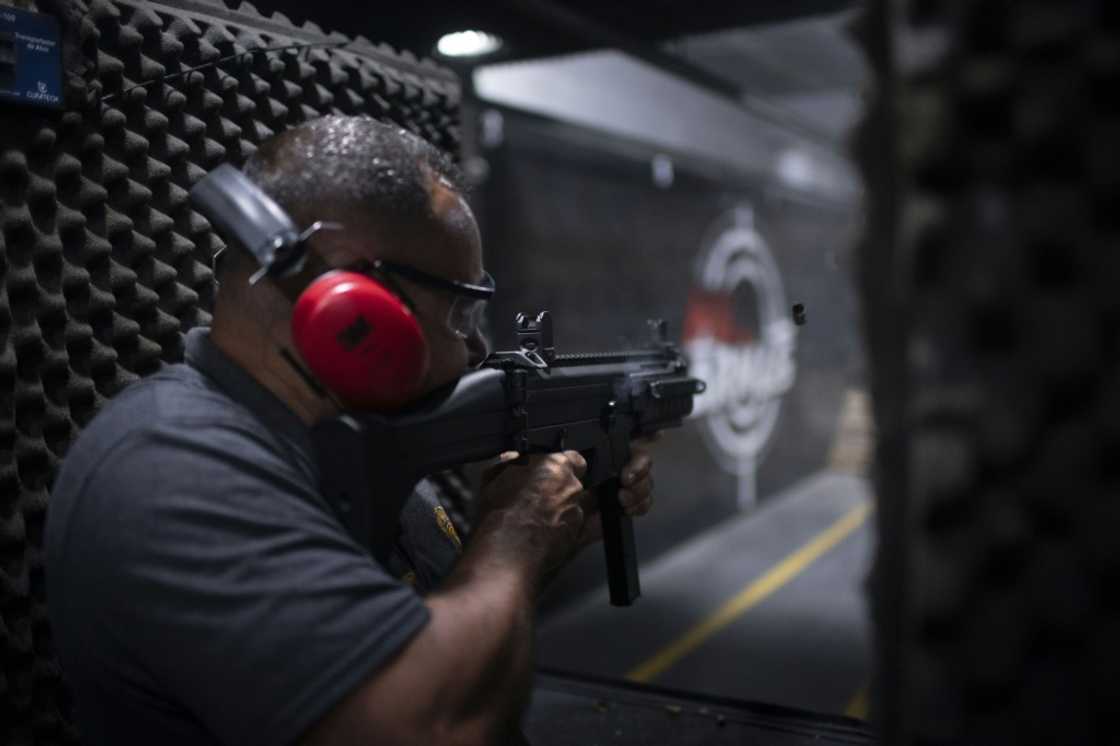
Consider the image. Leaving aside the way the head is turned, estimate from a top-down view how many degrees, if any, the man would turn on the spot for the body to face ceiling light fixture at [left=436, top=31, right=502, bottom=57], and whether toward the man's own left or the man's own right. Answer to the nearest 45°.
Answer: approximately 90° to the man's own left

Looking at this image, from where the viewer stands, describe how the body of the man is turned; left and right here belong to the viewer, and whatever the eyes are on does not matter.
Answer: facing to the right of the viewer
